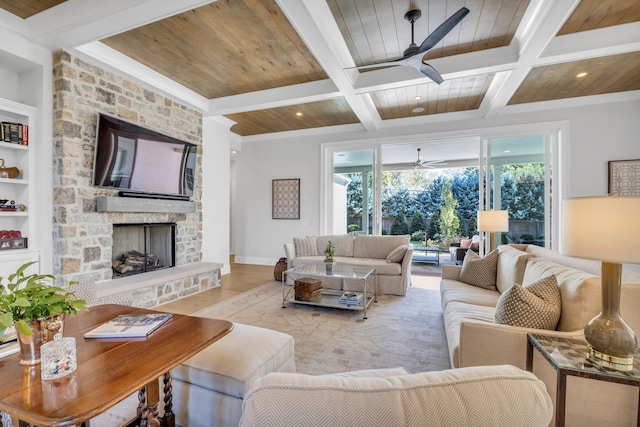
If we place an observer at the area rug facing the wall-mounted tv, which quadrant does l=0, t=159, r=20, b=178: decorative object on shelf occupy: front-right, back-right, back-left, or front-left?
front-left

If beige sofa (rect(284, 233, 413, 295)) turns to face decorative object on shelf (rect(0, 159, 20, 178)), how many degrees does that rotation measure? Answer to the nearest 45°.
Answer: approximately 45° to its right

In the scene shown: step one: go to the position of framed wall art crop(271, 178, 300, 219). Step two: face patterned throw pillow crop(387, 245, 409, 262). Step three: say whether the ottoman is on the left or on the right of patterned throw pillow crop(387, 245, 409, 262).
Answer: right

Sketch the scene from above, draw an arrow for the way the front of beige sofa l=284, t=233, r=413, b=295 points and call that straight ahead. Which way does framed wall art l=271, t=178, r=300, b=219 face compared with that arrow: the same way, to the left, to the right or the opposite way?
the same way

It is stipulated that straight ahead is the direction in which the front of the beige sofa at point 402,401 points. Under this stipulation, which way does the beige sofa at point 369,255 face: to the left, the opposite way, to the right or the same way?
the opposite way

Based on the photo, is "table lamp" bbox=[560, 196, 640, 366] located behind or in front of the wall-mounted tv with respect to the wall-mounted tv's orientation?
in front

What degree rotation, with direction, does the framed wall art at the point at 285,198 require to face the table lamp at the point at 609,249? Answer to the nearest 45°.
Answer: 0° — it already faces it

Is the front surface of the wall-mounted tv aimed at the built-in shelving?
no

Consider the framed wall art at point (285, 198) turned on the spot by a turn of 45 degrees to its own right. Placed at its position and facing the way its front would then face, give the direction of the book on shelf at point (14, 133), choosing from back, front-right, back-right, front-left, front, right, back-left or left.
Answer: front

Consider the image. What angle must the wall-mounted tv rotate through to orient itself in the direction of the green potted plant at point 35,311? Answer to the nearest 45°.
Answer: approximately 45° to its right

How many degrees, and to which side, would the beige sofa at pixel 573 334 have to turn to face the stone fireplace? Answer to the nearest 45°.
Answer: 0° — it already faces it

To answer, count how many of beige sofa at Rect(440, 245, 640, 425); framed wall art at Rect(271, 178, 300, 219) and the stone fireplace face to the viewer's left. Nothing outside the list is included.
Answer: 1

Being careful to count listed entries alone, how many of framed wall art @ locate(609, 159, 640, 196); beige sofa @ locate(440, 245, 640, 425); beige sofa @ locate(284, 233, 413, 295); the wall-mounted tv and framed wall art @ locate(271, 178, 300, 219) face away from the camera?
0

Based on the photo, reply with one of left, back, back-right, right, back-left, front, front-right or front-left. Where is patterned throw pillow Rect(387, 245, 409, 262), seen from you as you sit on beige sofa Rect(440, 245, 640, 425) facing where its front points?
front-right

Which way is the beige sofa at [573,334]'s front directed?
to the viewer's left

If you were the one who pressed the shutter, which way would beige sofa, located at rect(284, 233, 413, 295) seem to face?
facing the viewer

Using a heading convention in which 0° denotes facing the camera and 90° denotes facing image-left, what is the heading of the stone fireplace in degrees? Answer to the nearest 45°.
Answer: approximately 315°

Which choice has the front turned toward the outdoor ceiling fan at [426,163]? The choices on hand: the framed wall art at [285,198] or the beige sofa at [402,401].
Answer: the beige sofa

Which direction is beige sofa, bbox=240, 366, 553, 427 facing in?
away from the camera

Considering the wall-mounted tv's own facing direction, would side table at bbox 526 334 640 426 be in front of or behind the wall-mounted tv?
in front

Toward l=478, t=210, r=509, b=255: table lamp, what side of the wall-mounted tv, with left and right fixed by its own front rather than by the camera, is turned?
front
